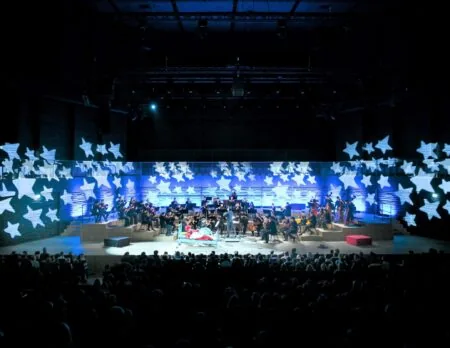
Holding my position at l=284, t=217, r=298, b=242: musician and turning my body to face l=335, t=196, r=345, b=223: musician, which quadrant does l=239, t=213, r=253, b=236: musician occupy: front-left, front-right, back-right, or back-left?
back-left

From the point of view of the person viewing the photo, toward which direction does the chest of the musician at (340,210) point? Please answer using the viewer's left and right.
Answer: facing to the left of the viewer

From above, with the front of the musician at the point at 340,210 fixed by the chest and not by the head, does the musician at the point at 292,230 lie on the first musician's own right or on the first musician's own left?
on the first musician's own left

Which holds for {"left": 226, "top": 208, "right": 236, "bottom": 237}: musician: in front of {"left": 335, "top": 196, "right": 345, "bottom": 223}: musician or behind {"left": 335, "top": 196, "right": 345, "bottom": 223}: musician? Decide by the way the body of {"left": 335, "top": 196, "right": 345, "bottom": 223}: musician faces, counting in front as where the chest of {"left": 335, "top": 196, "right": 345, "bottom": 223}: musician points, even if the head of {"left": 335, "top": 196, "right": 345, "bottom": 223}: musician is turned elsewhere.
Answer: in front

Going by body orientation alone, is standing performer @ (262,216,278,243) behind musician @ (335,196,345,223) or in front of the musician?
in front

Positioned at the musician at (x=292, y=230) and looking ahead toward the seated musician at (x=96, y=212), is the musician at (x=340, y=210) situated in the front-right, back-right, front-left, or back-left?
back-right

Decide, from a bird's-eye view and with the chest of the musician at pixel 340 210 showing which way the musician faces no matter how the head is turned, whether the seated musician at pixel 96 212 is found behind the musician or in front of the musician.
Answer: in front
